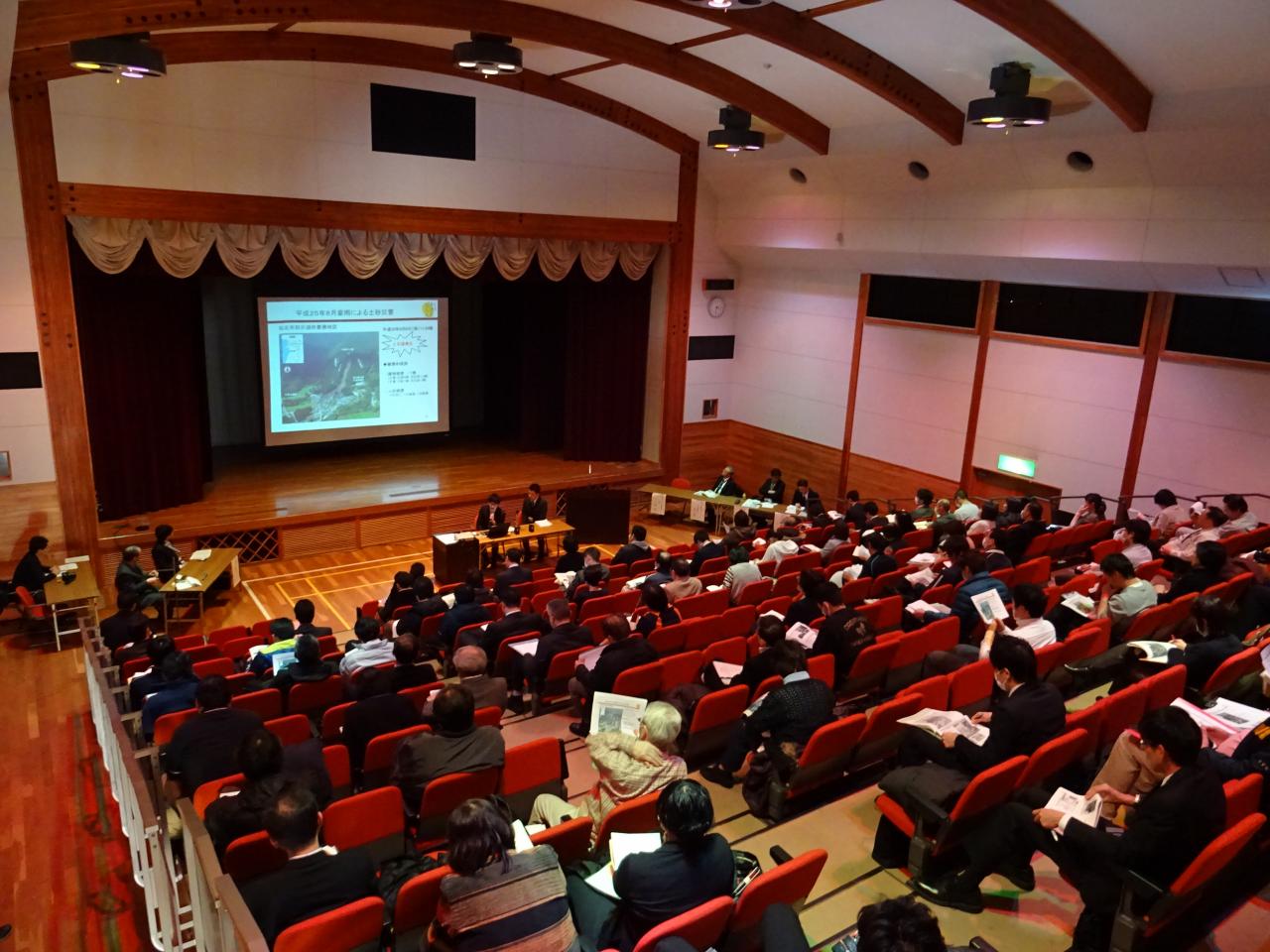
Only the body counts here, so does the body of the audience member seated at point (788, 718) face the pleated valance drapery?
yes

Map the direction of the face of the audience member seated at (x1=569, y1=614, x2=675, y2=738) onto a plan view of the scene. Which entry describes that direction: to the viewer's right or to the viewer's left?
to the viewer's left

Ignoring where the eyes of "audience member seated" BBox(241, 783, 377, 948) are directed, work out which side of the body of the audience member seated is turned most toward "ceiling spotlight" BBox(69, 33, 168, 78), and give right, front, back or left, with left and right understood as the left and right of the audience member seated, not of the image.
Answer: front

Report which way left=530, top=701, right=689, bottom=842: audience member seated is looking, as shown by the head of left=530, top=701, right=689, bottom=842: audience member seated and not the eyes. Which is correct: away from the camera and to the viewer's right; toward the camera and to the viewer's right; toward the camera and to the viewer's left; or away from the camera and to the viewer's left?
away from the camera and to the viewer's left

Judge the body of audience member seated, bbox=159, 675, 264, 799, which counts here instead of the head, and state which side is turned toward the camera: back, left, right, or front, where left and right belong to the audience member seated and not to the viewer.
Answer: back

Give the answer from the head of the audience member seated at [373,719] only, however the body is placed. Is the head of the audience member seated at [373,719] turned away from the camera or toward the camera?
away from the camera

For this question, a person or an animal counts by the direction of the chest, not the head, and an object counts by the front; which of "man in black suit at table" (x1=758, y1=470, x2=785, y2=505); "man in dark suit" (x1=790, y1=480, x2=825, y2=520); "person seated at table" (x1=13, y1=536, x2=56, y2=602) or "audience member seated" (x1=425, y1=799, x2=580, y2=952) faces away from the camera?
"audience member seated" (x1=425, y1=799, x2=580, y2=952)

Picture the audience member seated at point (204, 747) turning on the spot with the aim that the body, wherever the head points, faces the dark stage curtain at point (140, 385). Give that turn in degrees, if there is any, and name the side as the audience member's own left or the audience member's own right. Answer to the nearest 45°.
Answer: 0° — they already face it

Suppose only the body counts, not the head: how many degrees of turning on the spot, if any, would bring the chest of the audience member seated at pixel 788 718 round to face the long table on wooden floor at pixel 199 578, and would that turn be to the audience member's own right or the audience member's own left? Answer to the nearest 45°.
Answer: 0° — they already face it

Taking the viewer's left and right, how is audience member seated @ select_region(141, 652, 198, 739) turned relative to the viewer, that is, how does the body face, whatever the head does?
facing away from the viewer

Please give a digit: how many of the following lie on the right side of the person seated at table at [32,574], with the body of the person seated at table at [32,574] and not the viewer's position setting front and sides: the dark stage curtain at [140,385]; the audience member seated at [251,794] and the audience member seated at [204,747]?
2

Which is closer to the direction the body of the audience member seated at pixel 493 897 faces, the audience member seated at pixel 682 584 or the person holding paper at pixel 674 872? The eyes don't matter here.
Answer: the audience member seated

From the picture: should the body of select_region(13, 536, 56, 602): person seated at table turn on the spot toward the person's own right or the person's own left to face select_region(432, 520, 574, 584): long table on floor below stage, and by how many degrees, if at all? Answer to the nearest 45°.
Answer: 0° — they already face it

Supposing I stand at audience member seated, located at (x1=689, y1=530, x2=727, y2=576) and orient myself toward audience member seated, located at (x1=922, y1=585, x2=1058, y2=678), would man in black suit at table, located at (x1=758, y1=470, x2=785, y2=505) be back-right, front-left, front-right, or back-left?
back-left

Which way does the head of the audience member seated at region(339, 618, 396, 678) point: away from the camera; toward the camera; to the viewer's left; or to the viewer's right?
away from the camera

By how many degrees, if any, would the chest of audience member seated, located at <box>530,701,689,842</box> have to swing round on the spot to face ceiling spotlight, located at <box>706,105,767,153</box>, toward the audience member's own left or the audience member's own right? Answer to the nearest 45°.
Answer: approximately 45° to the audience member's own right

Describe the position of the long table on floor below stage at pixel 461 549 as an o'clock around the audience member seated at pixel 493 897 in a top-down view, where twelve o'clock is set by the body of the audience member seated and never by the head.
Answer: The long table on floor below stage is roughly at 12 o'clock from the audience member seated.

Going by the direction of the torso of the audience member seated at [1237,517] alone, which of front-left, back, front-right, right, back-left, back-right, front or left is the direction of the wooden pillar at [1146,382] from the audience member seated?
front-right
